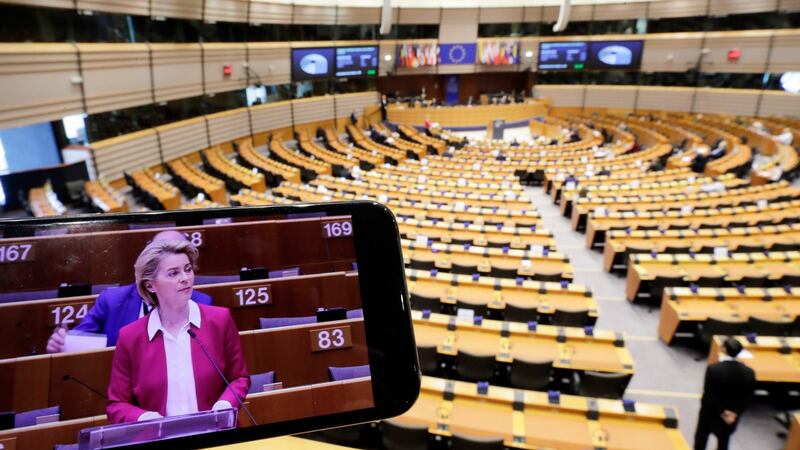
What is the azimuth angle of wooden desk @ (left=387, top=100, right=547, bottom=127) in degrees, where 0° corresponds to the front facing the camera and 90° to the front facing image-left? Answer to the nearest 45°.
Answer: approximately 0°

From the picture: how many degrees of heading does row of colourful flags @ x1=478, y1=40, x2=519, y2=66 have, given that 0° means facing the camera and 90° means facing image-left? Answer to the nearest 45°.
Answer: approximately 0°

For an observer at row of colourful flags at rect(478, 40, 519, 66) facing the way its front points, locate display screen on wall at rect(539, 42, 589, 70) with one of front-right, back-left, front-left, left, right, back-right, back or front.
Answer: left

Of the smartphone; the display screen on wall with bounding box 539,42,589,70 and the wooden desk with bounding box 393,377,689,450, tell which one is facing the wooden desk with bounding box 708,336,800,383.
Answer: the display screen on wall

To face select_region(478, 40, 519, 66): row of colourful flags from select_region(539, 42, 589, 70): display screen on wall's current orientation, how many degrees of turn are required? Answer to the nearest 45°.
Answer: approximately 90° to its right

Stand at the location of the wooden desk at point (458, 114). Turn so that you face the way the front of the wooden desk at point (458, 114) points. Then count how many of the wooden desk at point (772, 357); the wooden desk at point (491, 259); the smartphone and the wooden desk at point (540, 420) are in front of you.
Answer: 4

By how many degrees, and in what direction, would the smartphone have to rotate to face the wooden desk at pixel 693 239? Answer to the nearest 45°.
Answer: approximately 135° to its left

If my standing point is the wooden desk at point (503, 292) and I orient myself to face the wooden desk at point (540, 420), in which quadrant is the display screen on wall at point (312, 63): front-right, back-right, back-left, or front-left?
back-right
